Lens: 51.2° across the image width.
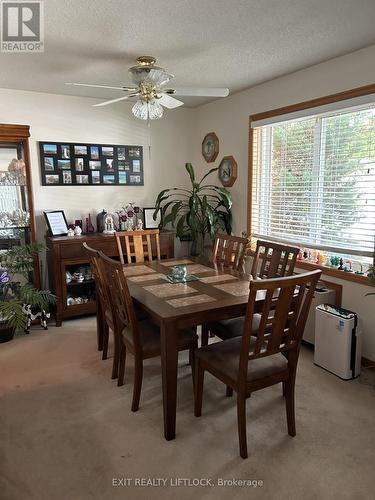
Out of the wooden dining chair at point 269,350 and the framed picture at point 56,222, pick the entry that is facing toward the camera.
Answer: the framed picture

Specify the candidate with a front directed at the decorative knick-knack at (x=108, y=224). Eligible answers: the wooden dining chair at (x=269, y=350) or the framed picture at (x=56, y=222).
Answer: the wooden dining chair

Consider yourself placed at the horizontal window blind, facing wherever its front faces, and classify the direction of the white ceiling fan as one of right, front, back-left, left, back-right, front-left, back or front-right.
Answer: front

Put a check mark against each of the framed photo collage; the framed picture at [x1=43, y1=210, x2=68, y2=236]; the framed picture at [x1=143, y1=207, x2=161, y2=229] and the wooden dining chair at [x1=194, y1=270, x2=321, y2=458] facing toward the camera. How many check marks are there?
3

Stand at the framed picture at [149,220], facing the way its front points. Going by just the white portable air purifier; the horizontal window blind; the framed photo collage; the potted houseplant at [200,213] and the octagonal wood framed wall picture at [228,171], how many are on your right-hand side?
1

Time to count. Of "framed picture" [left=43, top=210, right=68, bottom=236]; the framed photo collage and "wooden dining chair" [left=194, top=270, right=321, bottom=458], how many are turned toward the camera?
2

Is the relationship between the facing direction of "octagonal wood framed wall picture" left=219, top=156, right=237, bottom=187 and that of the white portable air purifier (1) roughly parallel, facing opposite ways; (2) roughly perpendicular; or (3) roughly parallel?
roughly parallel

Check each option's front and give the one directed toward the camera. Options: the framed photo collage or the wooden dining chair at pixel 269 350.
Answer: the framed photo collage

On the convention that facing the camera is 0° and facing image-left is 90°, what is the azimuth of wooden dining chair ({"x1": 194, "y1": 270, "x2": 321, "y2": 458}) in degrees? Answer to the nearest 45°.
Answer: approximately 135°

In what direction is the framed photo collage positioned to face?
toward the camera

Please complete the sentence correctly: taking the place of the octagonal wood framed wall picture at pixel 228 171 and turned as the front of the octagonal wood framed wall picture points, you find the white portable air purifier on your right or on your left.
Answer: on your left

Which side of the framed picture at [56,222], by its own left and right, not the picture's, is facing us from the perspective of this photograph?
front

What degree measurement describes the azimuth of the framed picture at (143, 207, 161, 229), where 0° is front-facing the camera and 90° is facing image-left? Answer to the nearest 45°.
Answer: approximately 0°

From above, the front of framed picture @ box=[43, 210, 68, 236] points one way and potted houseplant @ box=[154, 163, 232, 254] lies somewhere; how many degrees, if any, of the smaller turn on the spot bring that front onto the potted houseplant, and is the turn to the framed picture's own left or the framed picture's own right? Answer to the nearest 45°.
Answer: approximately 90° to the framed picture's own left

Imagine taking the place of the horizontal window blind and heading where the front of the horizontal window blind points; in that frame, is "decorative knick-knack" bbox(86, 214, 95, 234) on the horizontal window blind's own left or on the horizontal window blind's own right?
on the horizontal window blind's own right

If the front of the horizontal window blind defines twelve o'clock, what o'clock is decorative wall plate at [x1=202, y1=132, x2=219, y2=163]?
The decorative wall plate is roughly at 3 o'clock from the horizontal window blind.

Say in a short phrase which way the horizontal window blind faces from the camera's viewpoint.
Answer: facing the viewer and to the left of the viewer

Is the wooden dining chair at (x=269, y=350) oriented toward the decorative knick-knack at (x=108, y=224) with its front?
yes

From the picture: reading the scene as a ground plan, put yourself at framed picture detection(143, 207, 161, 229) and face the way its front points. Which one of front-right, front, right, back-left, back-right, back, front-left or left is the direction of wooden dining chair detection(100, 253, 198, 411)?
front
